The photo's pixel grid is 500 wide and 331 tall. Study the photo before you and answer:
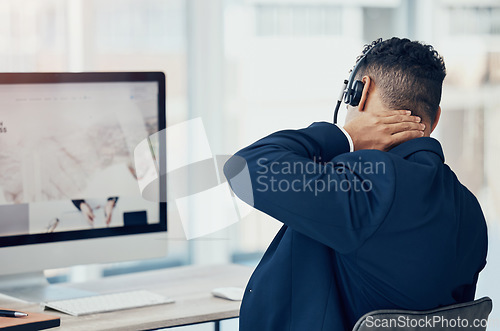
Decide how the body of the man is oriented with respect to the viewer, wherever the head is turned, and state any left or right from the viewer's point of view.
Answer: facing away from the viewer and to the left of the viewer

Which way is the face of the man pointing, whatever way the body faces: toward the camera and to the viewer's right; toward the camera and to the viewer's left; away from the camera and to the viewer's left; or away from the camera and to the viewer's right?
away from the camera and to the viewer's left

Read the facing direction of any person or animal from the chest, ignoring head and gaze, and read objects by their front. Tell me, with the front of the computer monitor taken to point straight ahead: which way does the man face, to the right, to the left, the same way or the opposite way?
the opposite way

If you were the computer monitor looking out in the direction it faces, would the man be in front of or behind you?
in front

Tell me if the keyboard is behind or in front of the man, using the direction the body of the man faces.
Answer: in front

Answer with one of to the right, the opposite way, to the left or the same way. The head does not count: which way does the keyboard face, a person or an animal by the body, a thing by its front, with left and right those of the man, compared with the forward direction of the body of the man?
the opposite way

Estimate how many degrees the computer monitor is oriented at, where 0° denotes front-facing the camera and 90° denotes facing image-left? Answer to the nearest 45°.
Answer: approximately 315°

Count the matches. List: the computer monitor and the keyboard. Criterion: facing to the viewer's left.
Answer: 0

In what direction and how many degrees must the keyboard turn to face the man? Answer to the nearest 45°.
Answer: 0° — it already faces them

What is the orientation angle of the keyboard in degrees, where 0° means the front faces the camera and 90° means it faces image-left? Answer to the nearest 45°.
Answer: approximately 315°
